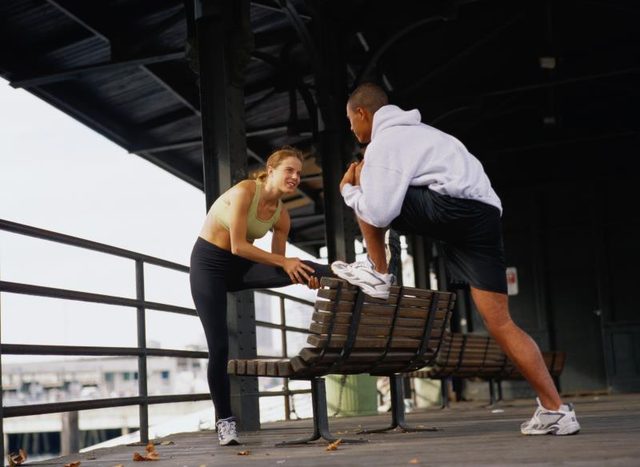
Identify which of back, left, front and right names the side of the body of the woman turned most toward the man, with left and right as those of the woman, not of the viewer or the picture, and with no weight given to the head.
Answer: front

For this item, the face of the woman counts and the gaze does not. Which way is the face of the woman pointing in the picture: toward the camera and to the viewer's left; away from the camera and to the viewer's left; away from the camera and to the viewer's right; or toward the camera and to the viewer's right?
toward the camera and to the viewer's right

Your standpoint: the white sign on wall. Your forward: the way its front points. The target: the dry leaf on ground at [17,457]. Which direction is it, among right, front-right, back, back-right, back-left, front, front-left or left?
front

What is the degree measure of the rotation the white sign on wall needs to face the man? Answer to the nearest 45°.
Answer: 0° — it already faces them

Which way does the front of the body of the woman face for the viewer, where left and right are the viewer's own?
facing the viewer and to the right of the viewer

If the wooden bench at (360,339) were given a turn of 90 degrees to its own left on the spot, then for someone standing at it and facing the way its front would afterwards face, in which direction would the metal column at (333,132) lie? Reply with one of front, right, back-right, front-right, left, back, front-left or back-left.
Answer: back-right

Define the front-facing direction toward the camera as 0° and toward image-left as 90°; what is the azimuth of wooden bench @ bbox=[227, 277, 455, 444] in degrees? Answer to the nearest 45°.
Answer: approximately 135°

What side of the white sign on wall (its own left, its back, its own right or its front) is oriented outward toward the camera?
front

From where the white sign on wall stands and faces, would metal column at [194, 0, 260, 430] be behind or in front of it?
in front

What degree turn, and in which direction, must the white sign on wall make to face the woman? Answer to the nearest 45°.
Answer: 0° — it already faces them

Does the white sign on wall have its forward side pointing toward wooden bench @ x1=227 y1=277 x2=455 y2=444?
yes
